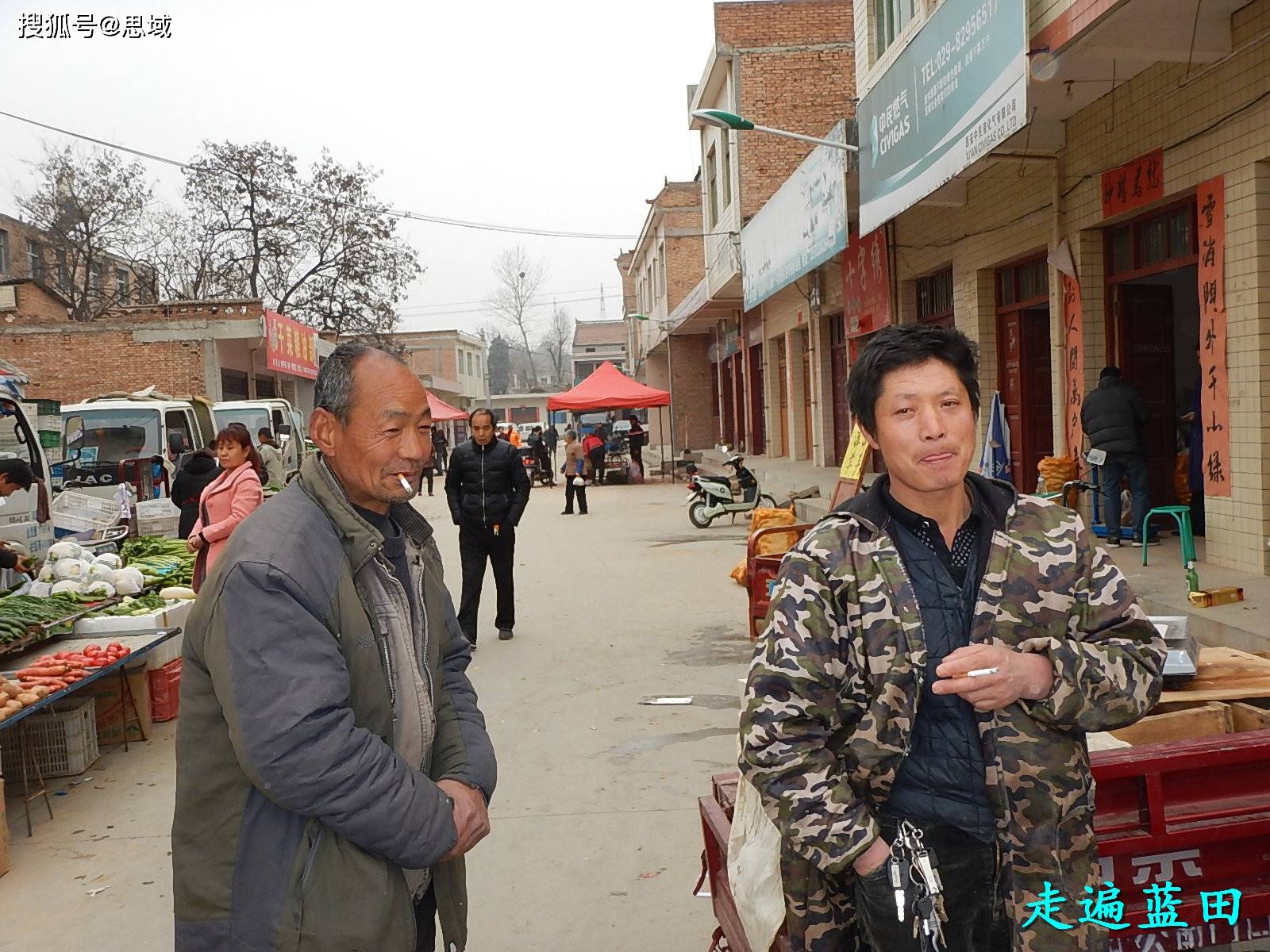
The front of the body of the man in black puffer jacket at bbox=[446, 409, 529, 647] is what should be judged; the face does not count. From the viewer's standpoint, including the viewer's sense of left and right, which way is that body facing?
facing the viewer

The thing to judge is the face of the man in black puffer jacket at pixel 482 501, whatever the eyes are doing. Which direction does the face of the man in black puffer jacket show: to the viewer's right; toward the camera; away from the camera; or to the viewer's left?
toward the camera

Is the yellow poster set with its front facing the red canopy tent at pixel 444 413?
no

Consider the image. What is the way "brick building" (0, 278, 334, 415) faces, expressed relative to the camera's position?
facing to the right of the viewer

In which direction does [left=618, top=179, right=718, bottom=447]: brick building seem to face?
to the viewer's left

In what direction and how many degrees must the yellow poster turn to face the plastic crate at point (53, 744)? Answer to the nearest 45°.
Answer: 0° — it already faces it

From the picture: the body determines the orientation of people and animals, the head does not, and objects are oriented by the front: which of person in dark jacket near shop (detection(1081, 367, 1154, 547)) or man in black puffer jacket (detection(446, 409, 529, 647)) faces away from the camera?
the person in dark jacket near shop

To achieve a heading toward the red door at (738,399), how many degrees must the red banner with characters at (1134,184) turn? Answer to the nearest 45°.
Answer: approximately 90° to its right

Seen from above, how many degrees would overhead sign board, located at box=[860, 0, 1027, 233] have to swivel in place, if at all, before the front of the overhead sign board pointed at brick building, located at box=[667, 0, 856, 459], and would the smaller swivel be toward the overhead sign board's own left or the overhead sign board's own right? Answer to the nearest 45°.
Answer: approximately 135° to the overhead sign board's own right

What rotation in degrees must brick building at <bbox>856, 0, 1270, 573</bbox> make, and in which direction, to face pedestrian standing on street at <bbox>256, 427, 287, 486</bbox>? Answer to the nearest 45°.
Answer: approximately 45° to its right

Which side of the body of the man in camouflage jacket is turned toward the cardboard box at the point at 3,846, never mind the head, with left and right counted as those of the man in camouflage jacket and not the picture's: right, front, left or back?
right

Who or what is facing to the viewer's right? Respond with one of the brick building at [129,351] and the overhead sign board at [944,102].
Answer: the brick building

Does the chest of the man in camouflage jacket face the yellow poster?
no

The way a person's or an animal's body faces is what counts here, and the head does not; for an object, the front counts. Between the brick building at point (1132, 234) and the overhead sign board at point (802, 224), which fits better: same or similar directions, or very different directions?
same or similar directions

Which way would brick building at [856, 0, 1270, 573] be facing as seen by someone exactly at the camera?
facing the viewer and to the left of the viewer

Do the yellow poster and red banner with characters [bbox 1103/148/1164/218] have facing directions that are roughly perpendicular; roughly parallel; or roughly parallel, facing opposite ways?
roughly parallel

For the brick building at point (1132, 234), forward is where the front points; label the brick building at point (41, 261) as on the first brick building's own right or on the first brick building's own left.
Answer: on the first brick building's own right

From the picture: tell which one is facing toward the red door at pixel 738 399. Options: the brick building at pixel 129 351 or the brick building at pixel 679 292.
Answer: the brick building at pixel 129 351

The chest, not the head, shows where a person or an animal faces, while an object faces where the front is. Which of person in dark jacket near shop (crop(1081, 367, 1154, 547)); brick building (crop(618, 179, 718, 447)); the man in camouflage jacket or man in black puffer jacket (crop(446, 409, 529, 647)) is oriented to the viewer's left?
the brick building

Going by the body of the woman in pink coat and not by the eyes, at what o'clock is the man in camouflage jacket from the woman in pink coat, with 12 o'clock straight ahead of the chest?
The man in camouflage jacket is roughly at 10 o'clock from the woman in pink coat.
